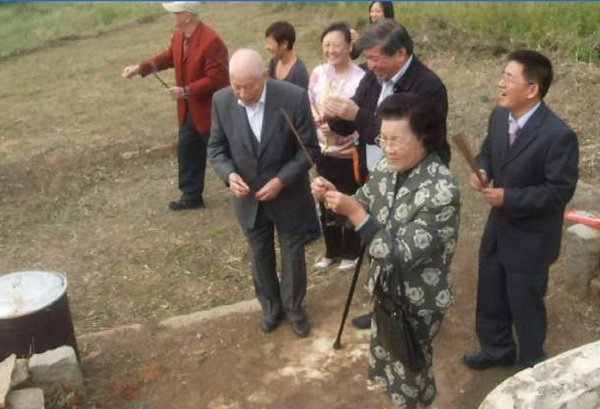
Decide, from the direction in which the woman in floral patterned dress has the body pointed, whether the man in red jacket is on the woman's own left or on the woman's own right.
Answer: on the woman's own right

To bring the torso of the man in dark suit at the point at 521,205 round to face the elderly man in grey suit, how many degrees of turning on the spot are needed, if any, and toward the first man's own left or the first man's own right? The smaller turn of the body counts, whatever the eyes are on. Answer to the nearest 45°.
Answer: approximately 45° to the first man's own right

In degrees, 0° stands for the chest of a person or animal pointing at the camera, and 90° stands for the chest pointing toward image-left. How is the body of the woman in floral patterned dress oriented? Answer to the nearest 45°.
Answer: approximately 45°

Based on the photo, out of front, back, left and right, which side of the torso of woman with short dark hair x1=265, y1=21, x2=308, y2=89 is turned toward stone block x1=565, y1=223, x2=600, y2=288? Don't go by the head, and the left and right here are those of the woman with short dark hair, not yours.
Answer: left

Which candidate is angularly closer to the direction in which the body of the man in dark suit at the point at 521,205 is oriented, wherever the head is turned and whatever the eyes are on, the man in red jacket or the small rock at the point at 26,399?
the small rock

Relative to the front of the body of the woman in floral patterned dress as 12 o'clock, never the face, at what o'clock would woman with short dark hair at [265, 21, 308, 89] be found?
The woman with short dark hair is roughly at 4 o'clock from the woman in floral patterned dress.

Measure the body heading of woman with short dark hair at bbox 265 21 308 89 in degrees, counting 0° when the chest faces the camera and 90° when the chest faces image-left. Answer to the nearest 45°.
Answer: approximately 45°

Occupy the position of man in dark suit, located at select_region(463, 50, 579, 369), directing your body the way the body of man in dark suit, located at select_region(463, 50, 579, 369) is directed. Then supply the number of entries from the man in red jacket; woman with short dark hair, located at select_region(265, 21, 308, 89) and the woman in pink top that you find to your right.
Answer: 3

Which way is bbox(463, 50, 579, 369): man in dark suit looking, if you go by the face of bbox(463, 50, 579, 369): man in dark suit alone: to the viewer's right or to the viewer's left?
to the viewer's left

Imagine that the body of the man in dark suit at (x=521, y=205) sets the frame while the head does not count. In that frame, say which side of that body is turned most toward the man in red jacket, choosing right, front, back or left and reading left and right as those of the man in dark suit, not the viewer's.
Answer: right

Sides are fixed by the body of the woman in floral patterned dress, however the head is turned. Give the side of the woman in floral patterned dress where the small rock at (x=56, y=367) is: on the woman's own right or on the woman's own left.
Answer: on the woman's own right

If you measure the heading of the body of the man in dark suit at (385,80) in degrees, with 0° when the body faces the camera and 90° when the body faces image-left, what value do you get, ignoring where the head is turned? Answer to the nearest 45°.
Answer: approximately 45°

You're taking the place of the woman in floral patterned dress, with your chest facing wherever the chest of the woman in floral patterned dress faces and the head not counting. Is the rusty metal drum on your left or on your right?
on your right
